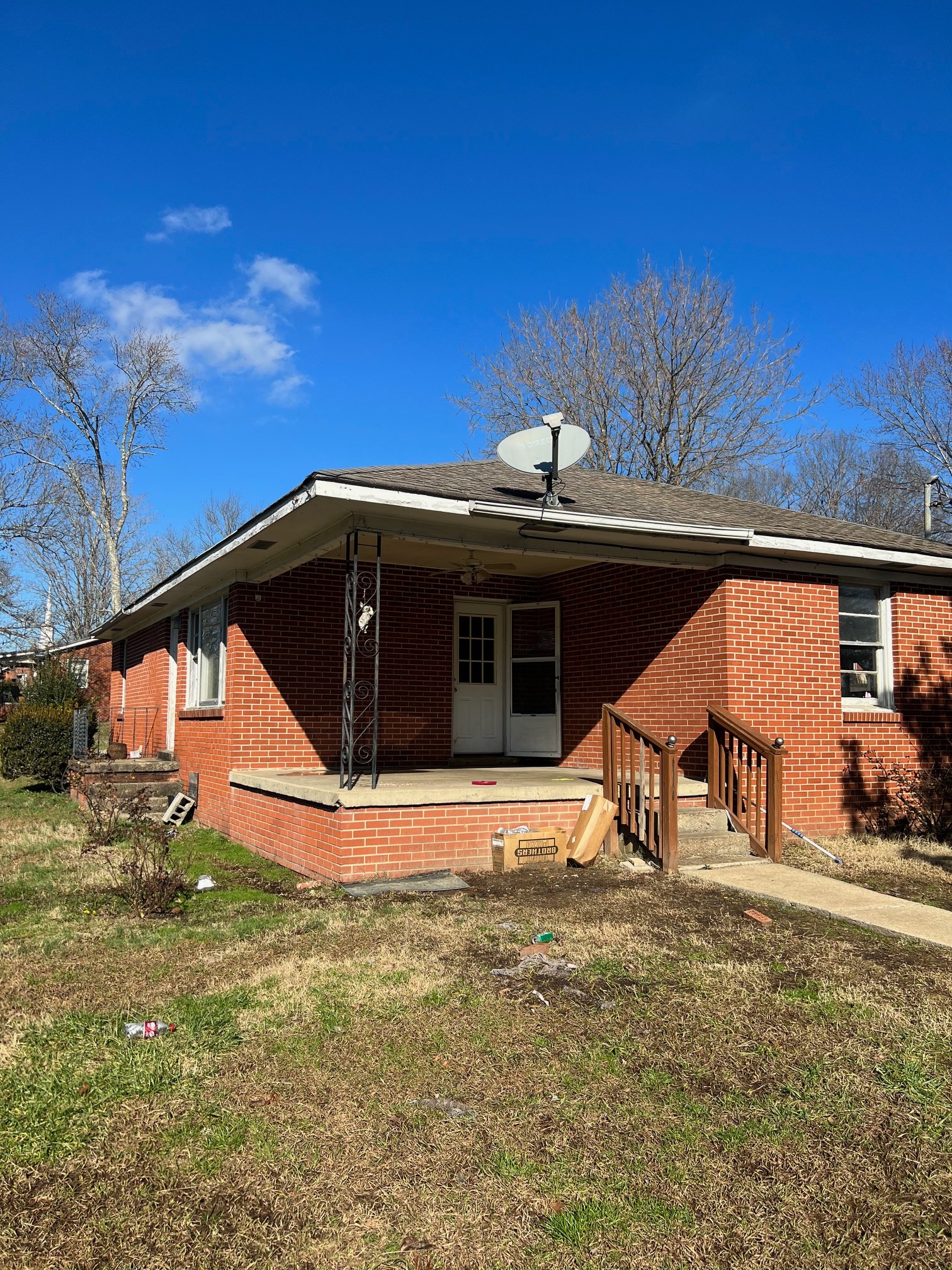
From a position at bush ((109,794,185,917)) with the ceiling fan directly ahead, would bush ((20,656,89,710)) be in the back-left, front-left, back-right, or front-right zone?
front-left

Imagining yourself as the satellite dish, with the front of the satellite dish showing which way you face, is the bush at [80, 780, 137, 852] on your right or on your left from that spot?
on your right

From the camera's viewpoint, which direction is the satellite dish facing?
toward the camera

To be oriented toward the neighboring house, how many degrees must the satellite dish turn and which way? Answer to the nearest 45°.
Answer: approximately 135° to its right

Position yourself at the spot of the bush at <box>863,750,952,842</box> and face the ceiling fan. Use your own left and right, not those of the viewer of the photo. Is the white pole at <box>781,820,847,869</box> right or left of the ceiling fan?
left

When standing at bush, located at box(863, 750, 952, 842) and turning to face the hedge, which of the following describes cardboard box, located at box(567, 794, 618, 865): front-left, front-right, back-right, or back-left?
front-left

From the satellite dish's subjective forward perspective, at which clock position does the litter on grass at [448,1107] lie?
The litter on grass is roughly at 12 o'clock from the satellite dish.

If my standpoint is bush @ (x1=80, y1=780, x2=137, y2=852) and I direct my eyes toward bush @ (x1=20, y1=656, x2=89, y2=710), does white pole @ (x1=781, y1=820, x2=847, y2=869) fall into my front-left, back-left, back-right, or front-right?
back-right
